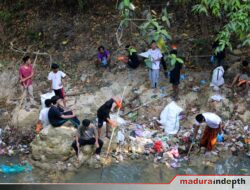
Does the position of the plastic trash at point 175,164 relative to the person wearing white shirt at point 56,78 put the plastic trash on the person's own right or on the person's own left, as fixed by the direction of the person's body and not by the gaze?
on the person's own left

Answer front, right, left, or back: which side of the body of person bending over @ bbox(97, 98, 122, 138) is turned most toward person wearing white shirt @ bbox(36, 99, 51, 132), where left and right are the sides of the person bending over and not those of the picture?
back

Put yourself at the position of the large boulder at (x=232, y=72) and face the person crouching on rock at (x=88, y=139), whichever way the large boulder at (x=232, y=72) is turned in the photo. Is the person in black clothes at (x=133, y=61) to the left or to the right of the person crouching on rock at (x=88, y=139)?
right

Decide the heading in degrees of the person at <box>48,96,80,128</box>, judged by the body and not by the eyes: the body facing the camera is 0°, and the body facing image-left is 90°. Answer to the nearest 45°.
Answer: approximately 270°

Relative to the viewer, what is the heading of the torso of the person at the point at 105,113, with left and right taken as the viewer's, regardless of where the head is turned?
facing to the right of the viewer

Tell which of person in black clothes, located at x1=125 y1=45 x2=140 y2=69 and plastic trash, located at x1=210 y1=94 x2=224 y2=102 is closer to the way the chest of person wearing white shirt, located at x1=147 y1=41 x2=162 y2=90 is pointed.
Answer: the plastic trash

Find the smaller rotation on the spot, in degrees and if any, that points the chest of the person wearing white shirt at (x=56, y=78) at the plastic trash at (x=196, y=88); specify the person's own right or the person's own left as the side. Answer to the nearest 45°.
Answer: approximately 90° to the person's own left
